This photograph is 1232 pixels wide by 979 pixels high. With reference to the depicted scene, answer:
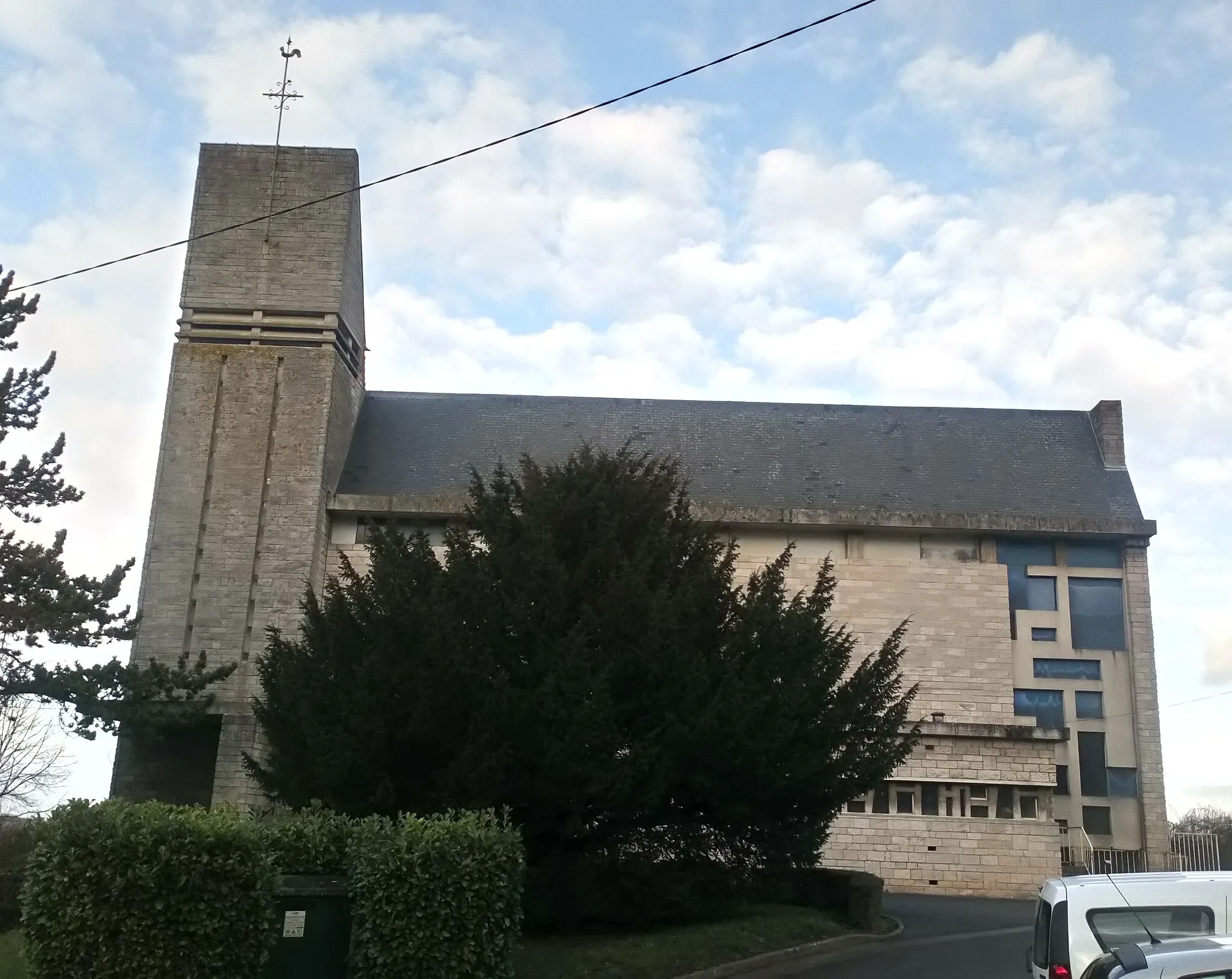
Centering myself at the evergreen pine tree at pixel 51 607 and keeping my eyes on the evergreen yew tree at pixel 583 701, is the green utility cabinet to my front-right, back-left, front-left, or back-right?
front-right

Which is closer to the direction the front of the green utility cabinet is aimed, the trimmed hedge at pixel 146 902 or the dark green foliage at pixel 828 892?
the trimmed hedge

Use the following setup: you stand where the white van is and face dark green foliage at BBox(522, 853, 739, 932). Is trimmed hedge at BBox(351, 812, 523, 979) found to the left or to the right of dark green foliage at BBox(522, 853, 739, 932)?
left

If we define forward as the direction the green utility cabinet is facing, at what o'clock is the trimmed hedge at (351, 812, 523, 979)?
The trimmed hedge is roughly at 10 o'clock from the green utility cabinet.

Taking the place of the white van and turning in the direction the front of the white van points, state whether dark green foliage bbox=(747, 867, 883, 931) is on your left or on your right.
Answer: on your left

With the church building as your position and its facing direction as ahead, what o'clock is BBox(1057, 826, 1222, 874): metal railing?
The metal railing is roughly at 6 o'clock from the church building.

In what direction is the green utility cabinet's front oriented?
toward the camera

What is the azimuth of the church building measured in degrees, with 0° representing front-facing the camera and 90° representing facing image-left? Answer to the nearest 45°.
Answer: approximately 90°

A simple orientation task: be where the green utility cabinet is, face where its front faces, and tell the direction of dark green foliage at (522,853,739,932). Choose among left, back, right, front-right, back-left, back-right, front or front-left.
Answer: back-left

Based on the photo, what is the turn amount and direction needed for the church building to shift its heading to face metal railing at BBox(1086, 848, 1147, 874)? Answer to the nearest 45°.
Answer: approximately 180°

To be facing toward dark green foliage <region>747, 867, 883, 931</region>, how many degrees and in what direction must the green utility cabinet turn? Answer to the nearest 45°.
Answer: approximately 135° to its left

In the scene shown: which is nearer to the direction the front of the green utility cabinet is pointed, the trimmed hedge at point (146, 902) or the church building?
the trimmed hedge

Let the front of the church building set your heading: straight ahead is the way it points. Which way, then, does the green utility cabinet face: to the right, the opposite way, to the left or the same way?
to the left
